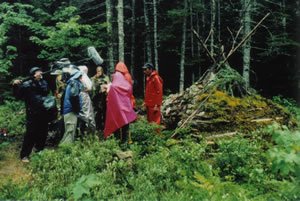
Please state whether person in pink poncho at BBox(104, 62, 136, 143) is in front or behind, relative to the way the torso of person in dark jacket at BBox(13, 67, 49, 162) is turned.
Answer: in front

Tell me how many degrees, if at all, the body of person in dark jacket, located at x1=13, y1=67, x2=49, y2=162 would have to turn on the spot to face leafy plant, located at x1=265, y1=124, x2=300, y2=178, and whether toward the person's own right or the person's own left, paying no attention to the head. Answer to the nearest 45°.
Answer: approximately 45° to the person's own right

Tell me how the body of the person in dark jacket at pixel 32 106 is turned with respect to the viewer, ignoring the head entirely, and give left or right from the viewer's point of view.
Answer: facing the viewer and to the right of the viewer

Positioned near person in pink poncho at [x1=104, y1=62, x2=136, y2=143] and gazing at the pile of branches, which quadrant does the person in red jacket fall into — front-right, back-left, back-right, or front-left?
front-left

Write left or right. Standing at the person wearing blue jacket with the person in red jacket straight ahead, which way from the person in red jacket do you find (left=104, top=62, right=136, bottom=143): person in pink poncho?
right

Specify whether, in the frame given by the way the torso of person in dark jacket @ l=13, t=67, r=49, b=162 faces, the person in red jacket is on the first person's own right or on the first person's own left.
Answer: on the first person's own left
